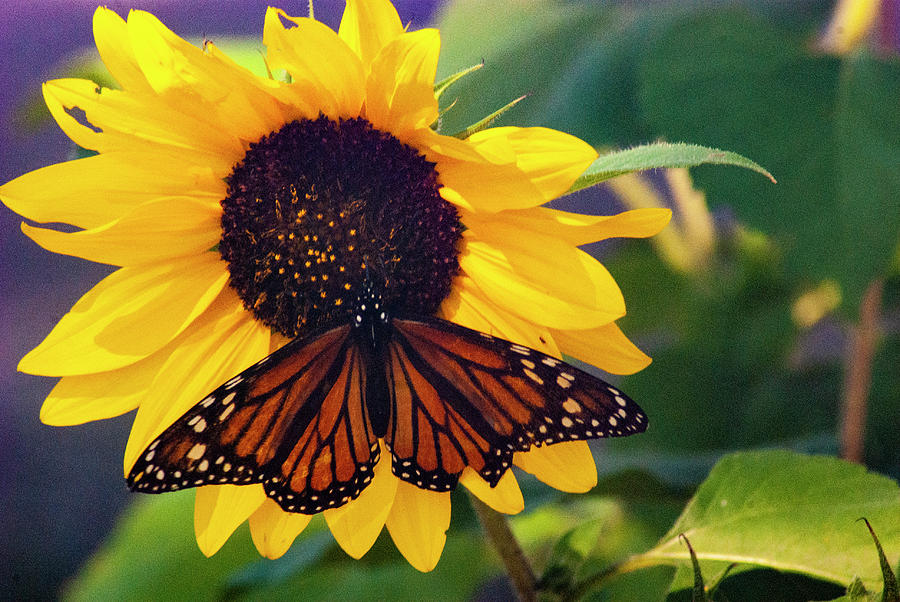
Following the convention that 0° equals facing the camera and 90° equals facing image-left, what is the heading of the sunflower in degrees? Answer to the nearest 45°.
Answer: approximately 0°
